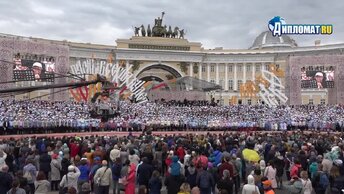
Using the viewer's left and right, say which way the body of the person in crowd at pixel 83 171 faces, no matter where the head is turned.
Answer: facing away from the viewer

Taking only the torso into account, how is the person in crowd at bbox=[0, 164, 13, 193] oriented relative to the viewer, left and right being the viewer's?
facing away from the viewer

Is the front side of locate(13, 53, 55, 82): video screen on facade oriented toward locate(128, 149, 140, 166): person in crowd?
yes

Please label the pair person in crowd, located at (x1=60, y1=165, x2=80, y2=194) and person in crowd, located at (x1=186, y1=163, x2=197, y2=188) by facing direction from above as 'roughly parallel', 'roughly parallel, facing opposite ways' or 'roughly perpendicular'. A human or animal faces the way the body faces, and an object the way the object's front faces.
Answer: roughly parallel

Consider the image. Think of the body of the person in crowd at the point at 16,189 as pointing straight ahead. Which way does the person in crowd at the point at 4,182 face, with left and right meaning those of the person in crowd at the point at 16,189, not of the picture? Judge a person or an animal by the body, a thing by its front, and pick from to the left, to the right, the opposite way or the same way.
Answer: the same way

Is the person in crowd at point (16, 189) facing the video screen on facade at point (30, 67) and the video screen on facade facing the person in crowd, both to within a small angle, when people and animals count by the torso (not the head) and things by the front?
yes

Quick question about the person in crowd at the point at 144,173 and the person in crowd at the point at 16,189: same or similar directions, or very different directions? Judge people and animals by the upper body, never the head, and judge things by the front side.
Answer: same or similar directions

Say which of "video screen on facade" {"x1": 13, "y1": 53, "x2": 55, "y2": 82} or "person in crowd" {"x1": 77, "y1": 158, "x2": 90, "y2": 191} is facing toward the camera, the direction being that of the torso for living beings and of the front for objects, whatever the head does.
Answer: the video screen on facade

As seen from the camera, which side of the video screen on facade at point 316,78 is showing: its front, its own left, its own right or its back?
front

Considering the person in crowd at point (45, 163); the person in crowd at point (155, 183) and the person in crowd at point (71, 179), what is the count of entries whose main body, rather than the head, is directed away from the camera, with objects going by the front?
3

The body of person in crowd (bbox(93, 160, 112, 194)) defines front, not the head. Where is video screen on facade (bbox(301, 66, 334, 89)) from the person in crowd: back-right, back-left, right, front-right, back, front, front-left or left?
front-right

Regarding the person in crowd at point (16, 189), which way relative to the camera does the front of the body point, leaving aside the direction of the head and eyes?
away from the camera

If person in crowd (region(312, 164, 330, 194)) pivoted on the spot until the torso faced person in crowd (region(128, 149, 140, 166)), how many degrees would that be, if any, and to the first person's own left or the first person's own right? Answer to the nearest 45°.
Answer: approximately 90° to the first person's own left

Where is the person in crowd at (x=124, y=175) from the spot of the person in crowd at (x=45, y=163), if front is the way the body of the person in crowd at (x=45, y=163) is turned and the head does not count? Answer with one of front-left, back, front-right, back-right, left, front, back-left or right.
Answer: back-right

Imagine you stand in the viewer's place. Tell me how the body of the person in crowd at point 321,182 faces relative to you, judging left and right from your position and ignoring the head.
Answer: facing away from the viewer

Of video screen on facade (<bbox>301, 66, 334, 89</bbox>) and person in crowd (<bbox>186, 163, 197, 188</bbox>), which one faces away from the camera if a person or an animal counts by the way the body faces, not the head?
the person in crowd

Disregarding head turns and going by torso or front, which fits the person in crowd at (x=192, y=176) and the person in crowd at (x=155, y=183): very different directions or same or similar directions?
same or similar directions

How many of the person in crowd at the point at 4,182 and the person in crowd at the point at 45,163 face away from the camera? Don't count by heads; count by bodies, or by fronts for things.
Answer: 2
